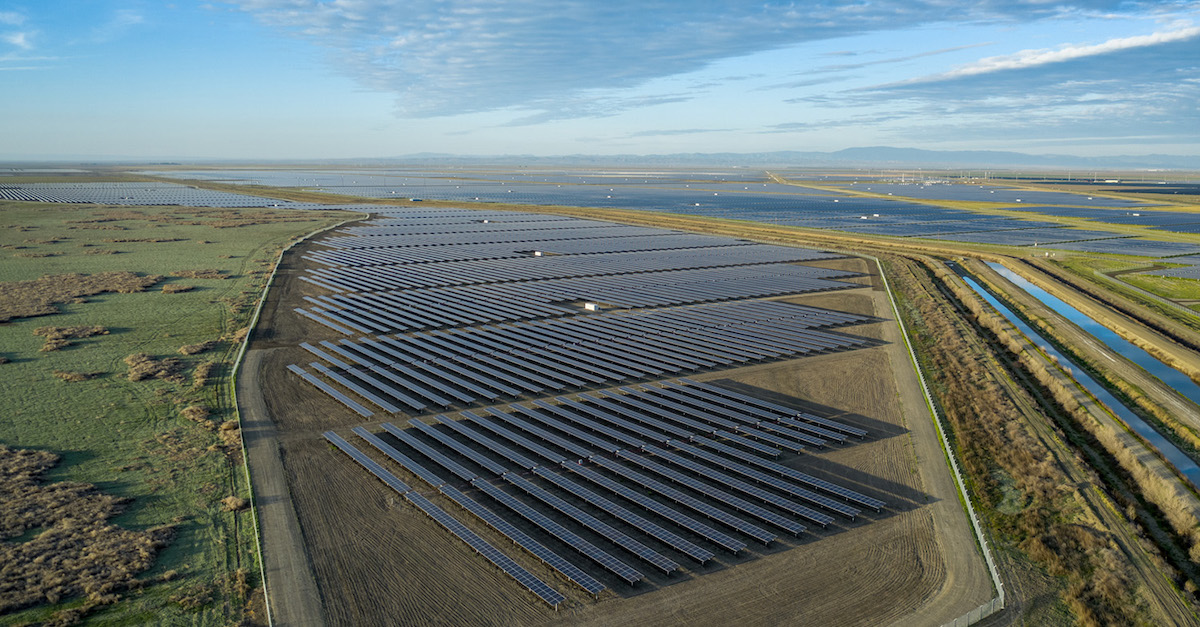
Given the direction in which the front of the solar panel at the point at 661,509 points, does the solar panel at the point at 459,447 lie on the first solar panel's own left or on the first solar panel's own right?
on the first solar panel's own right

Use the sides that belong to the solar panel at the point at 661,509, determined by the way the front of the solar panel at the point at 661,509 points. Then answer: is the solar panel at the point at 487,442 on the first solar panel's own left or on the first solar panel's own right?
on the first solar panel's own right

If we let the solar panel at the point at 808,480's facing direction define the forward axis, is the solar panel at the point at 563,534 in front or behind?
in front

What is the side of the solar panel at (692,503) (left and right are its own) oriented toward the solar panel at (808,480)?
back

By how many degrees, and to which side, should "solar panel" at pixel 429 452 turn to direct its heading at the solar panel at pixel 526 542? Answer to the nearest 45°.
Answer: approximately 45° to its left

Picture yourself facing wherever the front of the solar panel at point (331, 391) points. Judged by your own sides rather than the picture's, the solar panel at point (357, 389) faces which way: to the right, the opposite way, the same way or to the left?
the same way

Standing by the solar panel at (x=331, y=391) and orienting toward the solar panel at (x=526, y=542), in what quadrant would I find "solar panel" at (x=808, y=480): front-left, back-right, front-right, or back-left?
front-left

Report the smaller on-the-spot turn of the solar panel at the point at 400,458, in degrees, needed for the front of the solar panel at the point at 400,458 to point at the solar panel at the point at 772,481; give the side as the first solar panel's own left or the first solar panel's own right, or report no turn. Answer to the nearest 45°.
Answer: approximately 90° to the first solar panel's own left

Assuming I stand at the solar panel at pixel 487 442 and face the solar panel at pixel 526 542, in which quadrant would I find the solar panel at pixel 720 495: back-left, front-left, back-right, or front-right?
front-left

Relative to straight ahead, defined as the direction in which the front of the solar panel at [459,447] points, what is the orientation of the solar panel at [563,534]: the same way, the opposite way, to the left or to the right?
the same way

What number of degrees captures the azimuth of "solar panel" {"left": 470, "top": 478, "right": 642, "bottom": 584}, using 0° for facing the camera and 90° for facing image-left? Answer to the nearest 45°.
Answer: approximately 45°

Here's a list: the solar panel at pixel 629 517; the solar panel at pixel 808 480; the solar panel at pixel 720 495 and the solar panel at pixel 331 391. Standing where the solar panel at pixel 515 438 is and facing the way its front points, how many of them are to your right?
1

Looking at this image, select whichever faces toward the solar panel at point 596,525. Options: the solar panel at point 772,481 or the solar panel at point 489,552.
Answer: the solar panel at point 772,481

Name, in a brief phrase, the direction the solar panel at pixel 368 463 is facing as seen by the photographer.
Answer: facing the viewer and to the left of the viewer

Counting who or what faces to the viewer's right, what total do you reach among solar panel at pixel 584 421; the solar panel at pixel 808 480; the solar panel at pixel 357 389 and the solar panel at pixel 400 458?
0

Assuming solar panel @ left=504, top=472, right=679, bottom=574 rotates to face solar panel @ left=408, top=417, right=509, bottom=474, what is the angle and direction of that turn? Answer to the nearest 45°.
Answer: approximately 90° to its right

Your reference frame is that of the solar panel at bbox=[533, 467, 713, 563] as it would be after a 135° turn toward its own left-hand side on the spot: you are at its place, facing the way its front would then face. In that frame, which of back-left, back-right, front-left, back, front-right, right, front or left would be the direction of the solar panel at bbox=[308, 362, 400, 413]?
back-left

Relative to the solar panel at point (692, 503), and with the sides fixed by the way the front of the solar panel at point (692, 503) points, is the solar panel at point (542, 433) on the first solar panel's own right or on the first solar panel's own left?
on the first solar panel's own right

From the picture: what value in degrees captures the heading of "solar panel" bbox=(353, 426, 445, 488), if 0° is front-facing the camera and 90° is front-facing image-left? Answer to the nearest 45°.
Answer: approximately 45°

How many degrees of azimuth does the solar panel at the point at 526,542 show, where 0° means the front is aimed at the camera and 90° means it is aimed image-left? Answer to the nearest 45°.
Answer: approximately 45°
